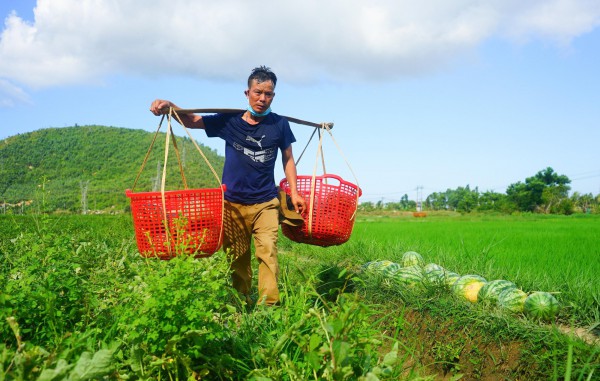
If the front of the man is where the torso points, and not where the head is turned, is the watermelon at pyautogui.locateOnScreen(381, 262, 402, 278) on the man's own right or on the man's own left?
on the man's own left

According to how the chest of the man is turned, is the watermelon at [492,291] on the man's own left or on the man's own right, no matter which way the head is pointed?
on the man's own left

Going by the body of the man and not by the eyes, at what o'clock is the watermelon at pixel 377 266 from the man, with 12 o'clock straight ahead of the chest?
The watermelon is roughly at 8 o'clock from the man.

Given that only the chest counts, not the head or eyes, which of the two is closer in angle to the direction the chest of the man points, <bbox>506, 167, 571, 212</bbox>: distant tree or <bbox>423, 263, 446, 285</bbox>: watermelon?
the watermelon

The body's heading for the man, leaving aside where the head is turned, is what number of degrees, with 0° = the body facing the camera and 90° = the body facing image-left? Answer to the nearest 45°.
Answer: approximately 0°

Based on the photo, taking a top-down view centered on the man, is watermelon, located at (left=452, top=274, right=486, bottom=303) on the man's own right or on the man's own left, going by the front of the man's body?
on the man's own left

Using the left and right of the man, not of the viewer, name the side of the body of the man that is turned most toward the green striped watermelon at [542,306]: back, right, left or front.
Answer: left

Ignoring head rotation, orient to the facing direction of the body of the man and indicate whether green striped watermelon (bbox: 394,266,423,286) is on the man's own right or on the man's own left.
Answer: on the man's own left

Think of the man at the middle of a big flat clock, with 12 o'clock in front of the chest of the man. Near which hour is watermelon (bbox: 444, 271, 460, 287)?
The watermelon is roughly at 9 o'clock from the man.
